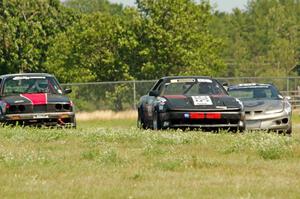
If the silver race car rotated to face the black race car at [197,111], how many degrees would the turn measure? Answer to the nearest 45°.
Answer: approximately 45° to its right

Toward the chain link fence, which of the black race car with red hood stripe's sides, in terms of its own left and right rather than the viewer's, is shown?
back

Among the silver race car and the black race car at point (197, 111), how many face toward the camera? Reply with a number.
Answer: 2

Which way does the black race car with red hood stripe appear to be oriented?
toward the camera

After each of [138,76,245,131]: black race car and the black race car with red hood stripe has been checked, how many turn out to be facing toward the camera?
2

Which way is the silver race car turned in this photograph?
toward the camera

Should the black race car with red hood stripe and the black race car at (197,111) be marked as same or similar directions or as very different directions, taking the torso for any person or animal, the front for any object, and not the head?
same or similar directions

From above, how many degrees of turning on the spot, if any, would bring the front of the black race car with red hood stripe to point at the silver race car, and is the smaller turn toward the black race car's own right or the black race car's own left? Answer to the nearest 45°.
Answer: approximately 90° to the black race car's own left

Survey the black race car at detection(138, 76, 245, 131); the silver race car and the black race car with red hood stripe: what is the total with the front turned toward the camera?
3

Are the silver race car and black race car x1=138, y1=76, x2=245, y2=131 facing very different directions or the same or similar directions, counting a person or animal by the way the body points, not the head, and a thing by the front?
same or similar directions

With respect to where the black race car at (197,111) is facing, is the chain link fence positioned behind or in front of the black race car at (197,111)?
behind

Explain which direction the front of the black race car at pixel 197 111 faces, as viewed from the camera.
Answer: facing the viewer

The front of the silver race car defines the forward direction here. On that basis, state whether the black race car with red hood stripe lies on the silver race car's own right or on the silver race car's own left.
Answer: on the silver race car's own right
